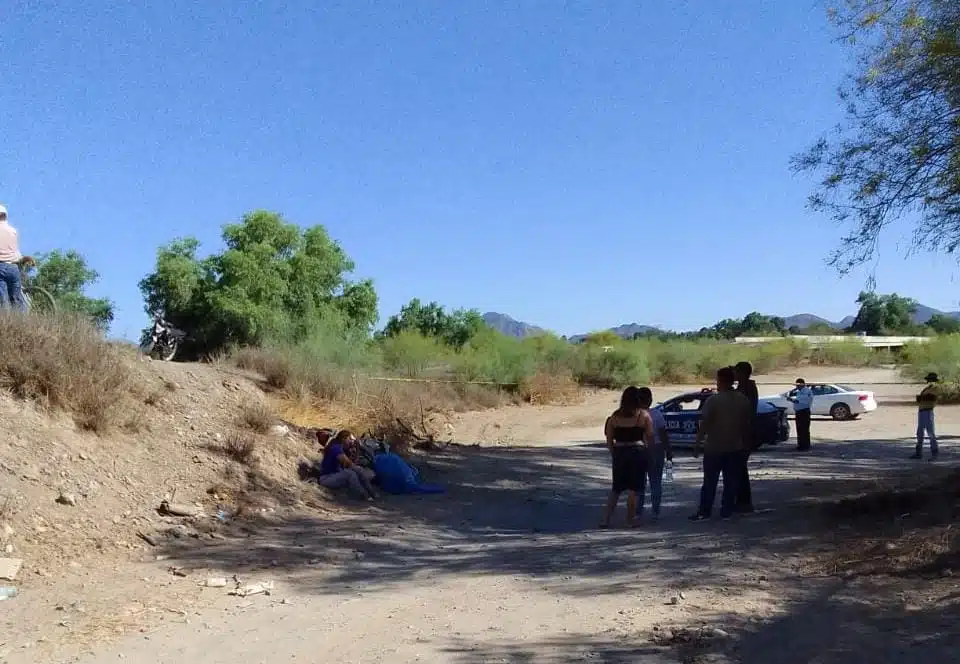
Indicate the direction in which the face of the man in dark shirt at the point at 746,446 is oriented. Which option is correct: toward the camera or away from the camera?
away from the camera

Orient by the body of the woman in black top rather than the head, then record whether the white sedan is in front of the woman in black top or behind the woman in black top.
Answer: in front

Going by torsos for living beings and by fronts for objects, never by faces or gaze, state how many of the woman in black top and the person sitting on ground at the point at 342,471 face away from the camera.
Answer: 1

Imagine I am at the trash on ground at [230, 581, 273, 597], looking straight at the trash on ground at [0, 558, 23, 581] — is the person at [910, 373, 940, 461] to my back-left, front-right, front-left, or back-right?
back-right

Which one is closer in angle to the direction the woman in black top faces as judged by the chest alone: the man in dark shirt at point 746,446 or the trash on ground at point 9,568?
the man in dark shirt

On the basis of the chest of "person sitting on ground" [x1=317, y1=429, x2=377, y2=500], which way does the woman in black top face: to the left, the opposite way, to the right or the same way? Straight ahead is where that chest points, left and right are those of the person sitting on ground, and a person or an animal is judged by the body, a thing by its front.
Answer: to the left

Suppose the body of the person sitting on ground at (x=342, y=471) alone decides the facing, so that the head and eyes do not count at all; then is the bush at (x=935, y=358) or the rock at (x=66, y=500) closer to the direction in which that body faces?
the bush

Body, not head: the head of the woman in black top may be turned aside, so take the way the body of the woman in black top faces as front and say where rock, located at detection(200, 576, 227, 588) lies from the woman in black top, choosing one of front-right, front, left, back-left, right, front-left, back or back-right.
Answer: back-left

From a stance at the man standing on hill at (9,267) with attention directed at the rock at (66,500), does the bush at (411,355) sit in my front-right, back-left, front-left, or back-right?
back-left

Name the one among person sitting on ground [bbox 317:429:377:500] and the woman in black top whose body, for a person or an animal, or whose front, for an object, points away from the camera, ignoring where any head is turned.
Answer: the woman in black top

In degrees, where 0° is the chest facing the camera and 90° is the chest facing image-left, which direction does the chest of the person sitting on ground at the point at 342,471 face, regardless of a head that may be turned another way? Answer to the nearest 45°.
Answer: approximately 270°

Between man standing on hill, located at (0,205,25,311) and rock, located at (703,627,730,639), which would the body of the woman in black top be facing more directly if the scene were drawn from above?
the man standing on hill

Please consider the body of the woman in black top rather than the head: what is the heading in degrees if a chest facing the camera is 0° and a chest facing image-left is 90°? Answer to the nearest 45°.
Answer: approximately 180°

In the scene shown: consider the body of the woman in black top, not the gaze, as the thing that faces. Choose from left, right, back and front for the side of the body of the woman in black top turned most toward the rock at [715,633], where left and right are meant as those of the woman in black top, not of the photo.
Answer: back
